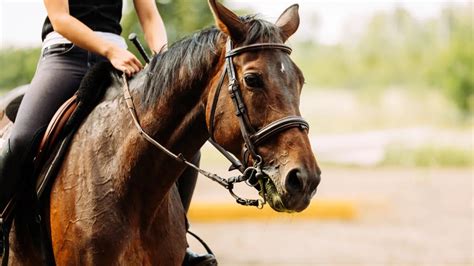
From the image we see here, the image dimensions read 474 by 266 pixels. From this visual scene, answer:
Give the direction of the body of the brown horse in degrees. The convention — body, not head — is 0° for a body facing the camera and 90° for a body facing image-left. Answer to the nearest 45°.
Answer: approximately 315°

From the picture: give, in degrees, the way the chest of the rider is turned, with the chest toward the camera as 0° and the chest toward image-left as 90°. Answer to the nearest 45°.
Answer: approximately 315°
